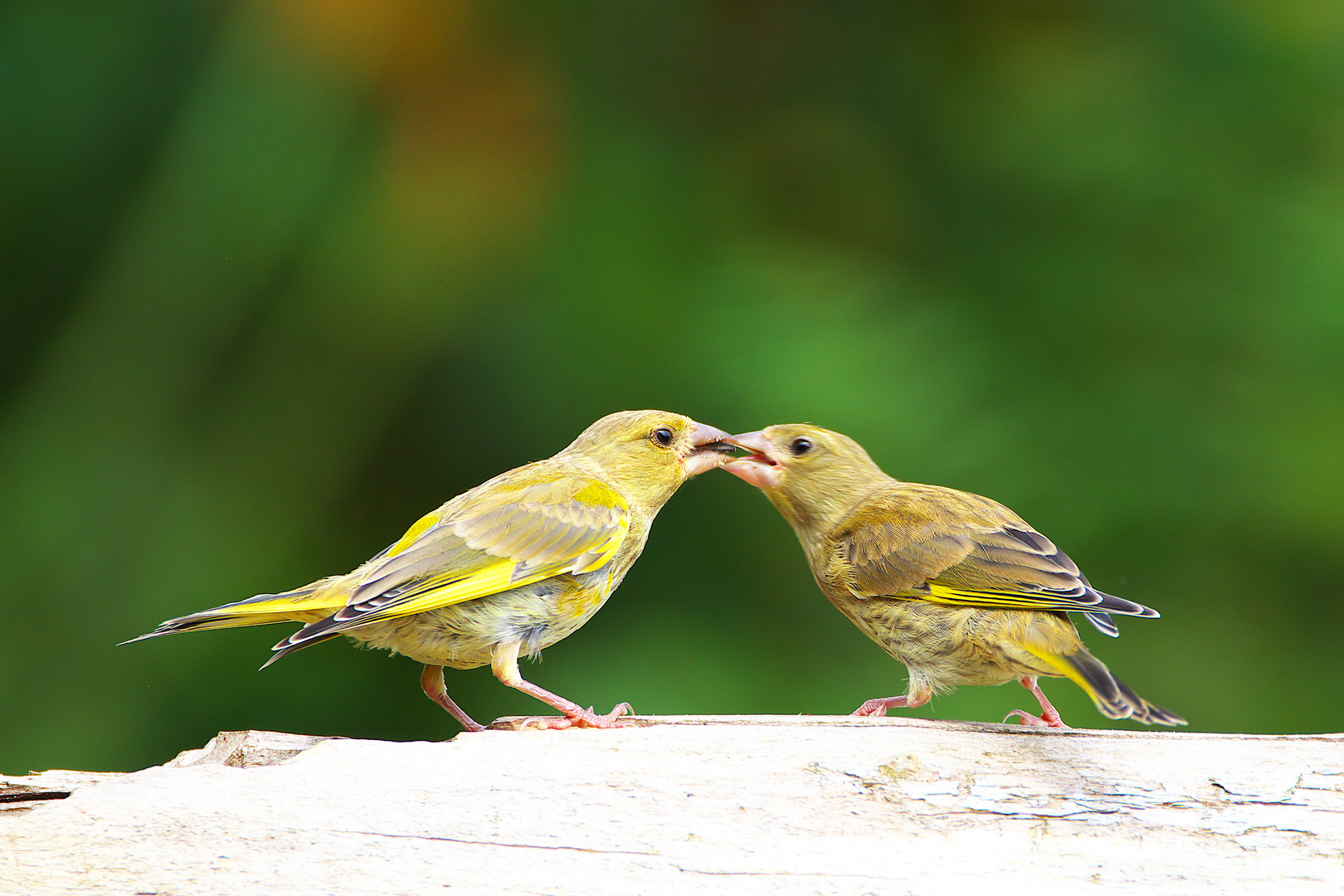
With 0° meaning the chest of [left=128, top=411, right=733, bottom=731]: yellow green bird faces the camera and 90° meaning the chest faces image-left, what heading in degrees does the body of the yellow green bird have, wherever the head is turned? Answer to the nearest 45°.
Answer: approximately 270°

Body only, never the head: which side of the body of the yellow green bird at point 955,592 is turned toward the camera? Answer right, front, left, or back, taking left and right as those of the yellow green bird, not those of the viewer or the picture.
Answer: left
